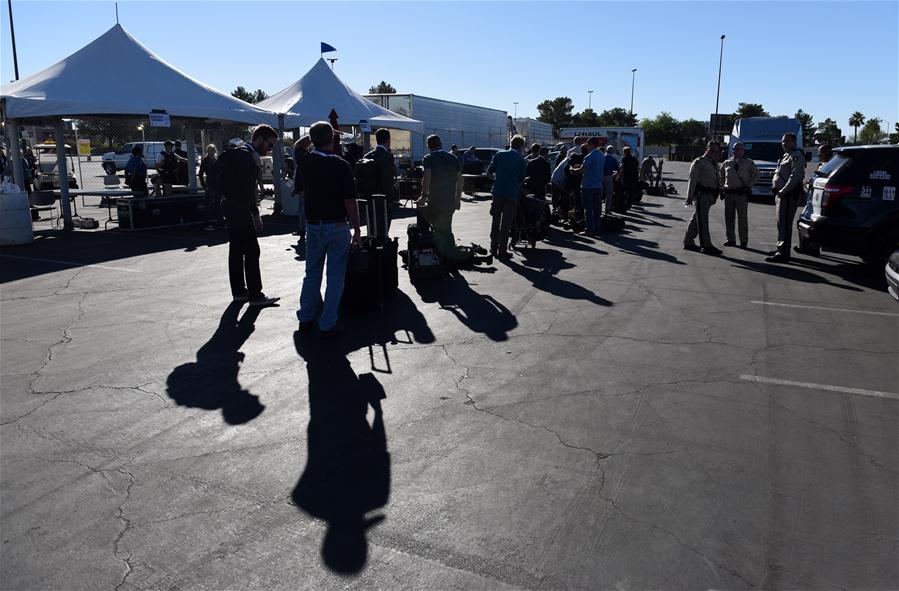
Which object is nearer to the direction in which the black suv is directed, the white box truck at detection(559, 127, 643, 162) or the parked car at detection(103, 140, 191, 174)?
the white box truck

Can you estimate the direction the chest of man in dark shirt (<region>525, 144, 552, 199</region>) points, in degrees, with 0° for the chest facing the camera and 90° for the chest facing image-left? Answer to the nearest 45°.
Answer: approximately 180°

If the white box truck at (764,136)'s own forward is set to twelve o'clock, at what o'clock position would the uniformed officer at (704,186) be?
The uniformed officer is roughly at 12 o'clock from the white box truck.

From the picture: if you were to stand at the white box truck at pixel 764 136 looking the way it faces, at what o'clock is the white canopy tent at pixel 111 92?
The white canopy tent is roughly at 1 o'clock from the white box truck.

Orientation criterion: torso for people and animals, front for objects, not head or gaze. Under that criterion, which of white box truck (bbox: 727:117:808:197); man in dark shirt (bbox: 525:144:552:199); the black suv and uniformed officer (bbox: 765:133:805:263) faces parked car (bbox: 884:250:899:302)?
the white box truck

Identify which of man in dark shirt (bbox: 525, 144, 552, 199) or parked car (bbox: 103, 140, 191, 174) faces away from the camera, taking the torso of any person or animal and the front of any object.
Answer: the man in dark shirt

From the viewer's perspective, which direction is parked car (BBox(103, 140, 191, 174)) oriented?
to the viewer's left

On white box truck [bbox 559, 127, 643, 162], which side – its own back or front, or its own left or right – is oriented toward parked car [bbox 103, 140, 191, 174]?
front

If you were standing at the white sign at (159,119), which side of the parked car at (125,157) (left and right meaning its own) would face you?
left

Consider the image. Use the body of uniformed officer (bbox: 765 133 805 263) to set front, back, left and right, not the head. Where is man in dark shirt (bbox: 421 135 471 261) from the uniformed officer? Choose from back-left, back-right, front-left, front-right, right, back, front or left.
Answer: front-left

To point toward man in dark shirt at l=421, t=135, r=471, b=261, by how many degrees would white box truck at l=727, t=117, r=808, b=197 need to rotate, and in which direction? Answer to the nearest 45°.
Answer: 0° — it already faces them

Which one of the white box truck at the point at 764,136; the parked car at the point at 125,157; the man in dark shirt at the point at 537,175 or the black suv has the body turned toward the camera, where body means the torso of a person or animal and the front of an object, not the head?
the white box truck

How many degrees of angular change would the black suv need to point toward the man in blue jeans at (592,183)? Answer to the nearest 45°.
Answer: approximately 90° to its left

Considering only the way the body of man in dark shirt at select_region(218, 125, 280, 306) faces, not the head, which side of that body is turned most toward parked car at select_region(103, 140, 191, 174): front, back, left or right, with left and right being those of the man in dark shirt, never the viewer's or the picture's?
left

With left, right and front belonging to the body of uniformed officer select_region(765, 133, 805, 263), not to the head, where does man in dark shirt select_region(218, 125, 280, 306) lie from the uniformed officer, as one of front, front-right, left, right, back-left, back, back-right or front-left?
front-left

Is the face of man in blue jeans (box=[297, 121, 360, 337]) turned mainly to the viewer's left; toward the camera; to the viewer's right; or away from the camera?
away from the camera
